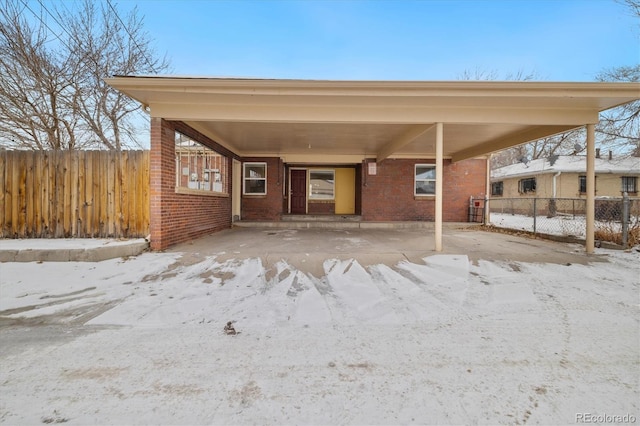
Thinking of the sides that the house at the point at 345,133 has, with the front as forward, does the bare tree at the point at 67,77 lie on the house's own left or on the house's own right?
on the house's own right

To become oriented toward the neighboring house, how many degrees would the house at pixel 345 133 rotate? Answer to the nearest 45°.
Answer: approximately 135° to its left

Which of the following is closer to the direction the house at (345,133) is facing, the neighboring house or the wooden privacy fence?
the wooden privacy fence

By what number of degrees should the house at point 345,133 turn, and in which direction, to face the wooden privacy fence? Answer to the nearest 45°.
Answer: approximately 90° to its right

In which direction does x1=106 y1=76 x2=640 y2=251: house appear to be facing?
toward the camera
